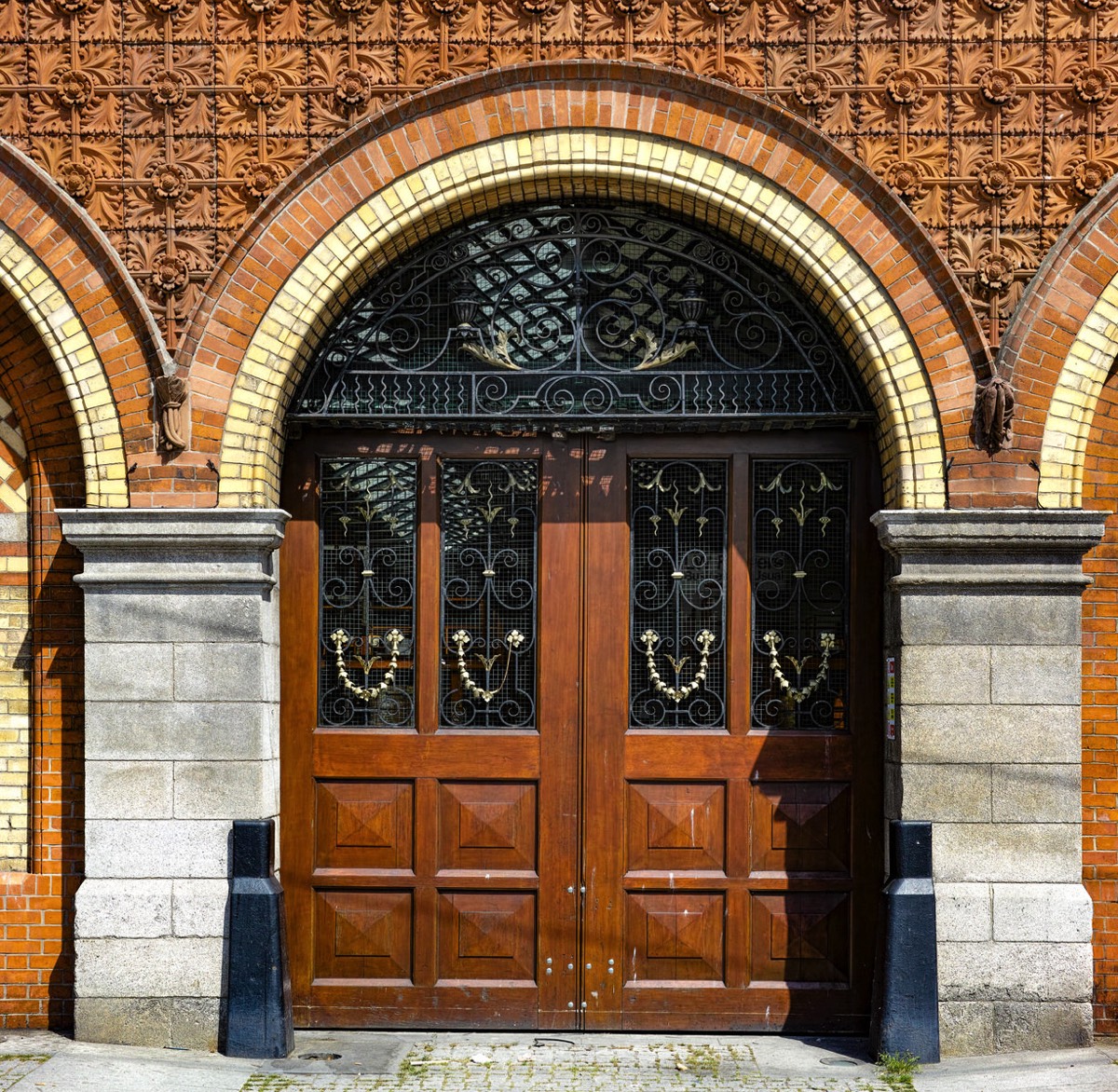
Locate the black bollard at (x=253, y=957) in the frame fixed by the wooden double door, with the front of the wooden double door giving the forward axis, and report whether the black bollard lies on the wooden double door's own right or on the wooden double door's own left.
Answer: on the wooden double door's own right

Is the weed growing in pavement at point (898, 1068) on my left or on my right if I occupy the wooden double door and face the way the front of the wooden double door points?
on my left

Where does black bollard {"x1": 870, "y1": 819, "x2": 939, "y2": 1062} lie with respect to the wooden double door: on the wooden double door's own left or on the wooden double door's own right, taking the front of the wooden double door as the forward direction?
on the wooden double door's own left

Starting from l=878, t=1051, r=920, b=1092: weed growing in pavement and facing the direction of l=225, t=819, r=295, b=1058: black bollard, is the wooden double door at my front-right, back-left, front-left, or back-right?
front-right

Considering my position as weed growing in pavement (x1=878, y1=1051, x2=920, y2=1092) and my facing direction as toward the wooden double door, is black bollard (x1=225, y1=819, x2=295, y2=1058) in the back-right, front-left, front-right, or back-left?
front-left

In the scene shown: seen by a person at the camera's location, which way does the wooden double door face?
facing the viewer
